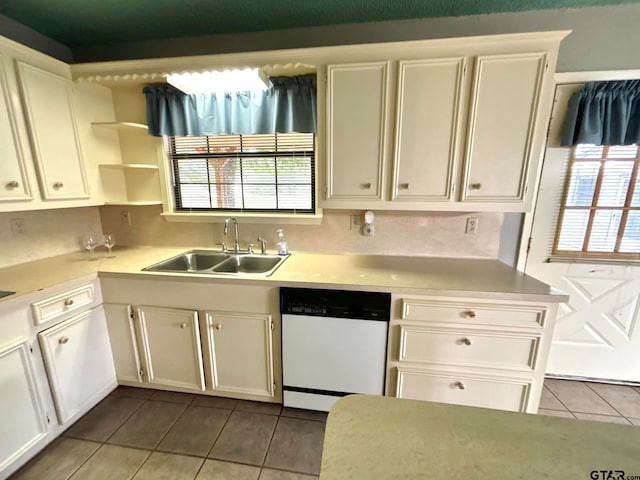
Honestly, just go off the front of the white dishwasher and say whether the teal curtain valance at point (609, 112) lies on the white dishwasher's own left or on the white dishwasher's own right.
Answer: on the white dishwasher's own left

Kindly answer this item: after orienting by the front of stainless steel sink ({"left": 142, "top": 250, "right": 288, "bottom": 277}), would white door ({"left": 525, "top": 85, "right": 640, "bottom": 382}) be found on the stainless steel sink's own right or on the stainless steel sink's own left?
on the stainless steel sink's own left

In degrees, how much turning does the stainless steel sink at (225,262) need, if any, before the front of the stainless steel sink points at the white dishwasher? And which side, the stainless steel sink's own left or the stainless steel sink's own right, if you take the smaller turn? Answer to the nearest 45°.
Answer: approximately 45° to the stainless steel sink's own left

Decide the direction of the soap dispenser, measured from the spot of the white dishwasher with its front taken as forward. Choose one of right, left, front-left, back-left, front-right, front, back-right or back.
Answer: back-right

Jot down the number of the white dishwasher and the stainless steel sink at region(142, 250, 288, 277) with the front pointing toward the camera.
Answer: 2

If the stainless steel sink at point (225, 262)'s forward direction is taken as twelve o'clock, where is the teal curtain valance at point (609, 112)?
The teal curtain valance is roughly at 10 o'clock from the stainless steel sink.

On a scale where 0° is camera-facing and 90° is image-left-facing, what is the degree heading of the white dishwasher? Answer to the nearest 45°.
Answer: approximately 0°

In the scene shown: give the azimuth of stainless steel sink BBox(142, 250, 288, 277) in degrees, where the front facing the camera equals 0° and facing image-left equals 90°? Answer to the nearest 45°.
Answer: approximately 0°
